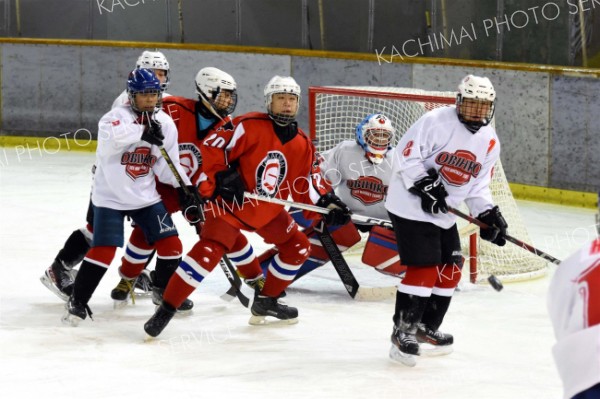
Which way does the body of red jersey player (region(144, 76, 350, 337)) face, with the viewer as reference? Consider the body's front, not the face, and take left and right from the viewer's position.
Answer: facing the viewer

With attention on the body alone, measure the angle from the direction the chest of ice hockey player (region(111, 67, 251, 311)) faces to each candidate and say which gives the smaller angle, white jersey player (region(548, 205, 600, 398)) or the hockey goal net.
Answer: the white jersey player

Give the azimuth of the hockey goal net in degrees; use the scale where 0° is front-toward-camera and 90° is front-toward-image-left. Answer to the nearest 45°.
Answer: approximately 45°

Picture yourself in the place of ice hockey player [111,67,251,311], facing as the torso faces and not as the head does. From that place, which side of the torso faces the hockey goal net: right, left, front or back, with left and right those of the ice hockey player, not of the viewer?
left

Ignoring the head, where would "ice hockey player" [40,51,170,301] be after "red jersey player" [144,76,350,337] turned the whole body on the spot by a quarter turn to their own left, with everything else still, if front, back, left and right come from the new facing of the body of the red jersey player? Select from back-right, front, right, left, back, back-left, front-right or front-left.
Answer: back-left

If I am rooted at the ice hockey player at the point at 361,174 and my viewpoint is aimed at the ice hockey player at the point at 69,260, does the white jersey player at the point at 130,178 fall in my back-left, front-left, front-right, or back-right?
front-left

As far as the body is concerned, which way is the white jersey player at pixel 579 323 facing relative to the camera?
away from the camera

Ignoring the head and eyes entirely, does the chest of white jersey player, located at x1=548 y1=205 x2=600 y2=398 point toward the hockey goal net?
yes

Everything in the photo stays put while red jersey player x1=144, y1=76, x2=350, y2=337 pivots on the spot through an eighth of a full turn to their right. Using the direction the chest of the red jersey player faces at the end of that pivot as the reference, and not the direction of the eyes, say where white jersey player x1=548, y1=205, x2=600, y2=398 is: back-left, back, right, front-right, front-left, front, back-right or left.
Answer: front-left

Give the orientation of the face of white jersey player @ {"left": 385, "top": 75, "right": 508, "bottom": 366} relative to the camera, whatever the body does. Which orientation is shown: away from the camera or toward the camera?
toward the camera

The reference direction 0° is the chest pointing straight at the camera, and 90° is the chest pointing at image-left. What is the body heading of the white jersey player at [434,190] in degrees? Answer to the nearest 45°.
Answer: approximately 315°

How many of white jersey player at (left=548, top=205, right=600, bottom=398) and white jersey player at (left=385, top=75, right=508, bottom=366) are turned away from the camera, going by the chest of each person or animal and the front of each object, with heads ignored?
1

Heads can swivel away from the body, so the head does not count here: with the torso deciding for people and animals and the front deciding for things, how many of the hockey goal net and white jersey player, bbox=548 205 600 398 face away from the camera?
1

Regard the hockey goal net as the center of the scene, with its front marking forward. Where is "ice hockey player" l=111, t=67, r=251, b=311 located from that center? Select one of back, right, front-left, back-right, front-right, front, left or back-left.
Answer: front
